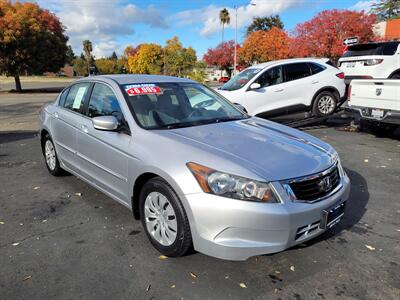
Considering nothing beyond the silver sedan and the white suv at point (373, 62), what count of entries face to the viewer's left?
0

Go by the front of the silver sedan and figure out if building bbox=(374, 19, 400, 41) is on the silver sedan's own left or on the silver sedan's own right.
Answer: on the silver sedan's own left

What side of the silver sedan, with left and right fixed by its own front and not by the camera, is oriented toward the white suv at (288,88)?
left

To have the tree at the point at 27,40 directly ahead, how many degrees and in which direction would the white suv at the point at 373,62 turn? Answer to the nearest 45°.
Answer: approximately 90° to its left

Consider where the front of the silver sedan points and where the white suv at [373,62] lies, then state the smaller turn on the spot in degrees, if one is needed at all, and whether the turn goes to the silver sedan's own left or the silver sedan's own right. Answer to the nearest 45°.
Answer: approximately 90° to the silver sedan's own left

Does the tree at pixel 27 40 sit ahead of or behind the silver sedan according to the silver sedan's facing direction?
behind

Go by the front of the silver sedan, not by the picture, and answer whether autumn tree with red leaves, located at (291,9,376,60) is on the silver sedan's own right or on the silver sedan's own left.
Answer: on the silver sedan's own left

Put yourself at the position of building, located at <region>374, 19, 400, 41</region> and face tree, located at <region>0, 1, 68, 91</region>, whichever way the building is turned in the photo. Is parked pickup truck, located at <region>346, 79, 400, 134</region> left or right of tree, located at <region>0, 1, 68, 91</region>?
left

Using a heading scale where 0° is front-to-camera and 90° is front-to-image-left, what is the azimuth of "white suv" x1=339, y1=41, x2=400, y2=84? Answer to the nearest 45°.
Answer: approximately 225°

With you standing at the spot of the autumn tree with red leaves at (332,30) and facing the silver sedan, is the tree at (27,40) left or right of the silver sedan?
right

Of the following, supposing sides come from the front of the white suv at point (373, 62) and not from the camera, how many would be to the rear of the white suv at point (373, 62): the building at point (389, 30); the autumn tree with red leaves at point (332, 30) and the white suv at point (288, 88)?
1
